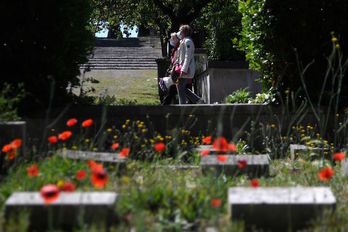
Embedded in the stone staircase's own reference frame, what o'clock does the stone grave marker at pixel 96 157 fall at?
The stone grave marker is roughly at 12 o'clock from the stone staircase.

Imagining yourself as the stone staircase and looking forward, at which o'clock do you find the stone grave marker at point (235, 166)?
The stone grave marker is roughly at 12 o'clock from the stone staircase.

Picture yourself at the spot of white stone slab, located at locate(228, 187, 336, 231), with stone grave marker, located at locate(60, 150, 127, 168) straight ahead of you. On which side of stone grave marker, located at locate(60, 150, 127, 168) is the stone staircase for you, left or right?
right

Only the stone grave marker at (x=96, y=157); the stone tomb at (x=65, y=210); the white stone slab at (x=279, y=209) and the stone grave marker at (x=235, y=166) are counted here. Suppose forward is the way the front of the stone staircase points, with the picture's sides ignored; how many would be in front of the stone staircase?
4

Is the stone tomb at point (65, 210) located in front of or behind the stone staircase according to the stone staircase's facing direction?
in front

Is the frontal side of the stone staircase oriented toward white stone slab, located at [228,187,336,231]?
yes

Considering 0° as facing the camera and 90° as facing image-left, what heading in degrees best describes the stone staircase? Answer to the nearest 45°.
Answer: approximately 0°
